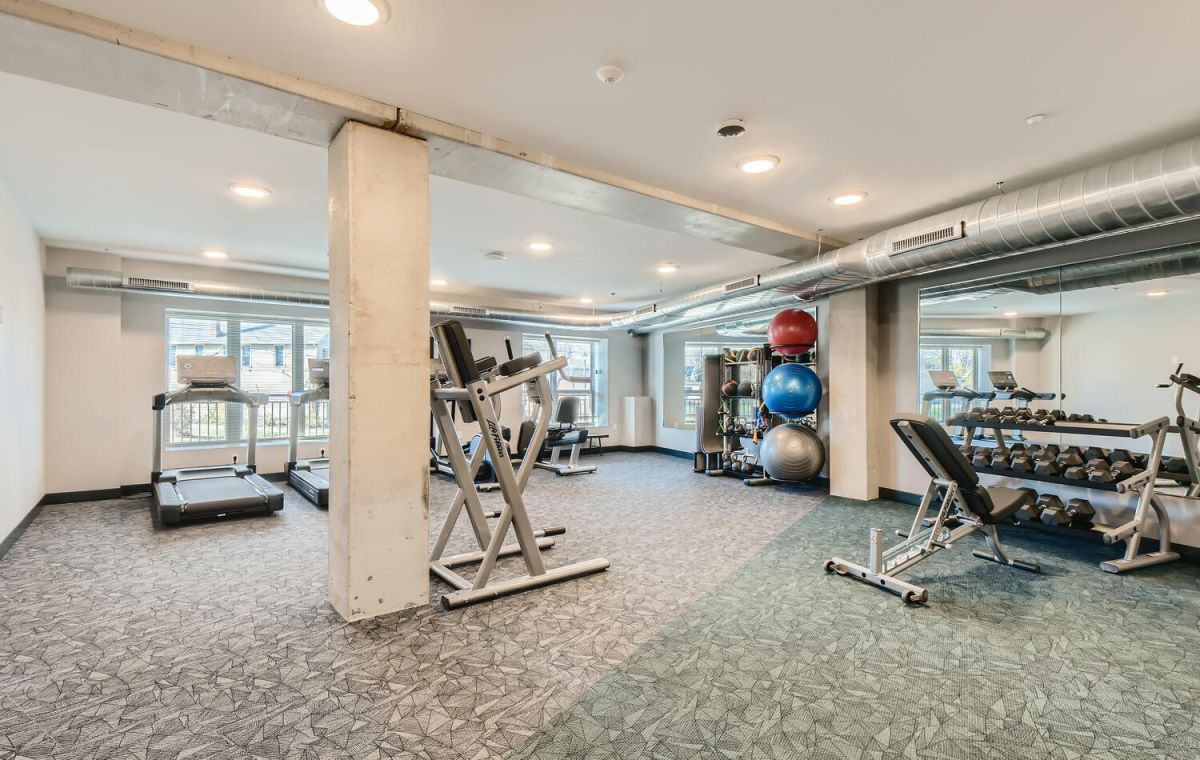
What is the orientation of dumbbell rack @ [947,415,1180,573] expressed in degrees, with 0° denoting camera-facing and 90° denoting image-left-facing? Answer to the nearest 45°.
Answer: approximately 45°

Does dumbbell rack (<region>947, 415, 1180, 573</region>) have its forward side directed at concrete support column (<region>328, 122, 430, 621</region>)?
yes

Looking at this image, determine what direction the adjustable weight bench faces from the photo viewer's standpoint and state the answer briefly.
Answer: facing away from the viewer and to the right of the viewer

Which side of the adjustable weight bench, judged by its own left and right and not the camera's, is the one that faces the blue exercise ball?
left

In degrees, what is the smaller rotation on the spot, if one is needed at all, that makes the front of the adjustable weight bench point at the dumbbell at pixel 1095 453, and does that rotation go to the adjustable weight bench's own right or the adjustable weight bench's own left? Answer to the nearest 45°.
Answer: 0° — it already faces it

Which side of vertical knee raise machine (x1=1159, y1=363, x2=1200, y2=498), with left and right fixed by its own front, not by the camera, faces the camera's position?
left

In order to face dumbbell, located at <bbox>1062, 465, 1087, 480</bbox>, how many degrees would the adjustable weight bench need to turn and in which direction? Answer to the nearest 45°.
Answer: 0° — it already faces it

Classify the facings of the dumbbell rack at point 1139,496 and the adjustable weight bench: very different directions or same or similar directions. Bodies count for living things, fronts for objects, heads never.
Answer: very different directions
